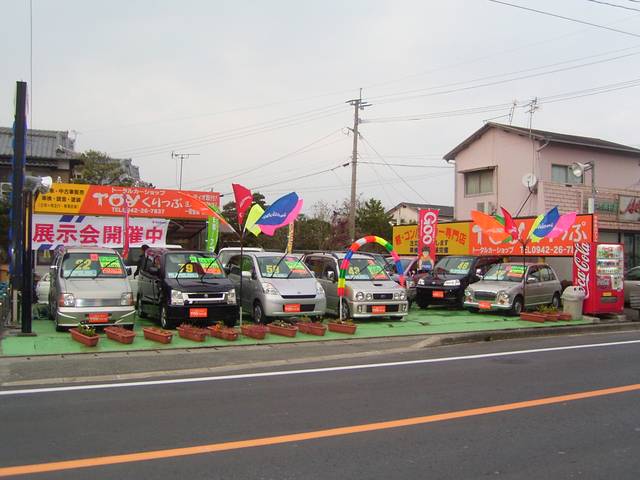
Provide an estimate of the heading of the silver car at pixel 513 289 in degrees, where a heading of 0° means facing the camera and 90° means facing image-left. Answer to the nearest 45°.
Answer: approximately 45°

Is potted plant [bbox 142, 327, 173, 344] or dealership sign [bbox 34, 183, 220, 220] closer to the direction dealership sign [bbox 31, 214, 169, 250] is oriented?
the potted plant

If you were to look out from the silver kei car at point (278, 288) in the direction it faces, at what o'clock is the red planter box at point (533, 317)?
The red planter box is roughly at 10 o'clock from the silver kei car.

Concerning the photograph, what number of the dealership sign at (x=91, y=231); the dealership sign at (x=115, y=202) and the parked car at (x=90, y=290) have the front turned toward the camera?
3

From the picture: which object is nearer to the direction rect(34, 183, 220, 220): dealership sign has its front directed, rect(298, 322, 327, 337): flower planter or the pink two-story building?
the flower planter

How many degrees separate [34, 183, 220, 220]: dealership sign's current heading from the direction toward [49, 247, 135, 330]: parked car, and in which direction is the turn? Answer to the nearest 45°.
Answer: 0° — it already faces it

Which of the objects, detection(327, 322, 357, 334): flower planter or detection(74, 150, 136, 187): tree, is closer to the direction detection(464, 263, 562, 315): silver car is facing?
the flower planter

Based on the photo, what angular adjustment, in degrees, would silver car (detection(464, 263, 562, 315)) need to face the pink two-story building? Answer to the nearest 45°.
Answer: approximately 135° to its right

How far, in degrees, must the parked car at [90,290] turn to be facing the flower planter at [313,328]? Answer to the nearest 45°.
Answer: approximately 90° to its left

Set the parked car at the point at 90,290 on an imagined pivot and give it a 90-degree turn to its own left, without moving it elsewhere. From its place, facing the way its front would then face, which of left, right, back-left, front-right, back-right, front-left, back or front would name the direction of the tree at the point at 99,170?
left

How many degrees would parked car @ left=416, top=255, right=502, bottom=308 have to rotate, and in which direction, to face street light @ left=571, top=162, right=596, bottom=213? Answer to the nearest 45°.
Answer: approximately 180°

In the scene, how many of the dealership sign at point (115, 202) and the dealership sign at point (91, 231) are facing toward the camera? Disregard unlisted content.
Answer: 2
